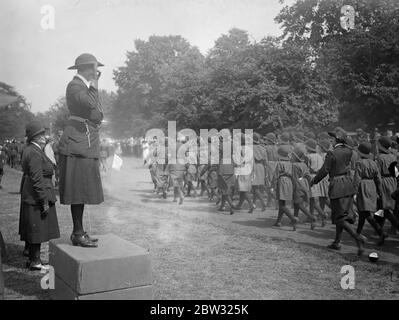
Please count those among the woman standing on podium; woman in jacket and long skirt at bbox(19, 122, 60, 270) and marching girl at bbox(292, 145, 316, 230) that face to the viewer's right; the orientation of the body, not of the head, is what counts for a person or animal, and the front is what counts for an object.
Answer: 2

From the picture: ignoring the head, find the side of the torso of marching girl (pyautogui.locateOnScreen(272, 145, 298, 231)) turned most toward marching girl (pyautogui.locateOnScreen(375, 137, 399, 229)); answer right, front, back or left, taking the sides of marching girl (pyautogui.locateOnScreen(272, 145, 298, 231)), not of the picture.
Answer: back

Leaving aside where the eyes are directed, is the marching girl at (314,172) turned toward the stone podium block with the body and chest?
no

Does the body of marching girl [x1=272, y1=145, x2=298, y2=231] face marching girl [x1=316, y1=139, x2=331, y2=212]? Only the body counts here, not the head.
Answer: no

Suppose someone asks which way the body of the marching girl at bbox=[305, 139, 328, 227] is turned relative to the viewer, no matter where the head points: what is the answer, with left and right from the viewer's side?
facing away from the viewer and to the left of the viewer

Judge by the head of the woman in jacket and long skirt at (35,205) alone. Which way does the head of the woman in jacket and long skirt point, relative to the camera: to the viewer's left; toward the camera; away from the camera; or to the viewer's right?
to the viewer's right

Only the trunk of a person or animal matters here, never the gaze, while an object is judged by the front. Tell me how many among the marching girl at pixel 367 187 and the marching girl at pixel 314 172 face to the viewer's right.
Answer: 0

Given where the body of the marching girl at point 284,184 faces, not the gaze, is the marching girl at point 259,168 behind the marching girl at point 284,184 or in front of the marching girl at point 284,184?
in front

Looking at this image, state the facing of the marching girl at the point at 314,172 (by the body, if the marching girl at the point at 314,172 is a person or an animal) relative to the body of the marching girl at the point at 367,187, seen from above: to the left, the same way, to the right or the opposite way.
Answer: the same way

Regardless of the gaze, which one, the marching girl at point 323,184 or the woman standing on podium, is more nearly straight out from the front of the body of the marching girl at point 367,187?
the marching girl

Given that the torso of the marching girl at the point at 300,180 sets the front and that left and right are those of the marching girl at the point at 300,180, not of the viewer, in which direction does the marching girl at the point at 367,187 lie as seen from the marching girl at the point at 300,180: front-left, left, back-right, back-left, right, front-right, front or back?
back

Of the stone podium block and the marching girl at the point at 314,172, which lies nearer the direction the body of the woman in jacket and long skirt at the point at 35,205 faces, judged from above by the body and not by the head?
the marching girl

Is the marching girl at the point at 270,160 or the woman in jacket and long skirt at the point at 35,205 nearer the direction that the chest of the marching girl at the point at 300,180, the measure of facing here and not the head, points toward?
the marching girl

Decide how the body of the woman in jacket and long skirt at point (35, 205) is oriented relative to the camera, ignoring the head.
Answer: to the viewer's right

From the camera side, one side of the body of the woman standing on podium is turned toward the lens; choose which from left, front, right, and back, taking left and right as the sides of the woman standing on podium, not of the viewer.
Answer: right

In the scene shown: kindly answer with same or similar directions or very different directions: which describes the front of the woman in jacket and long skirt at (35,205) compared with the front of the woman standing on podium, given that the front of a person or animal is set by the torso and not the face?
same or similar directions
